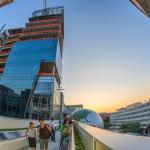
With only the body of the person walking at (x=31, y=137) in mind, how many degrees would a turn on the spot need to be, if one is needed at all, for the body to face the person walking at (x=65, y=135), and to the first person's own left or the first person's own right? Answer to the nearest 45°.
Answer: approximately 90° to the first person's own left

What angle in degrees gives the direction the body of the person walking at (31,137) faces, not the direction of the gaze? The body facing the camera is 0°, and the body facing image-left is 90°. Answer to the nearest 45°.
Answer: approximately 0°

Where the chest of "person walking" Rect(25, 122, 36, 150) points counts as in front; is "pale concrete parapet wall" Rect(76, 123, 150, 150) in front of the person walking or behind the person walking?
in front

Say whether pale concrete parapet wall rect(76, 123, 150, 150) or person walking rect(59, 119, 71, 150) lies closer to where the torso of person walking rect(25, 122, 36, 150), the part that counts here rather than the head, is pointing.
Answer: the pale concrete parapet wall
